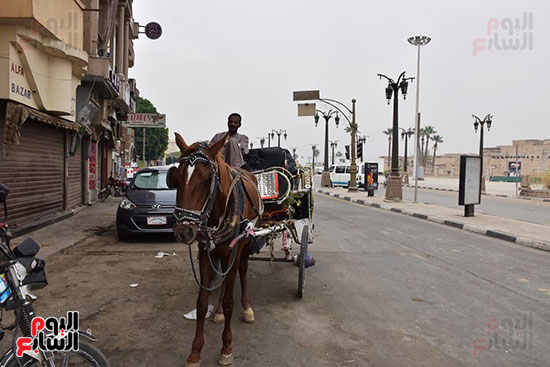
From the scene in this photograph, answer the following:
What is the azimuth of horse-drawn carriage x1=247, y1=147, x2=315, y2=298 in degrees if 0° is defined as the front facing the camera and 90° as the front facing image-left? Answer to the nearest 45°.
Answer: approximately 0°

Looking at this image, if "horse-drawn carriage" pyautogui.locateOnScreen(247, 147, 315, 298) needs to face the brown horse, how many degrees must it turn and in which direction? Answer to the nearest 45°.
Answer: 0° — it already faces it

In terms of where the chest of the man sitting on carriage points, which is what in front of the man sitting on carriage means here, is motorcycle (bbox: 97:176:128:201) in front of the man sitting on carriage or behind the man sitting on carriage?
behind
